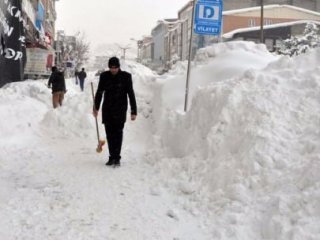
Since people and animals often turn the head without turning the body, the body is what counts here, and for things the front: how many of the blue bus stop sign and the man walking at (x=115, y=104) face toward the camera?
2

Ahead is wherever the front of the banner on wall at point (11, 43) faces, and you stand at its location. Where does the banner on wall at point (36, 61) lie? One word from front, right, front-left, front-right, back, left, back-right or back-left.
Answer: back-left

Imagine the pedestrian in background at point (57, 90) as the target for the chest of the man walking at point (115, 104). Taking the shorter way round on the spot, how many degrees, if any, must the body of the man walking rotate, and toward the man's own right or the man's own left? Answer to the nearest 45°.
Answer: approximately 180°

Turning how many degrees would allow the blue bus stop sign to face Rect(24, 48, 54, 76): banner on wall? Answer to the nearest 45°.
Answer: approximately 135° to its right

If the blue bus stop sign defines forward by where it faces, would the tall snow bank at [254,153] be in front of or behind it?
in front

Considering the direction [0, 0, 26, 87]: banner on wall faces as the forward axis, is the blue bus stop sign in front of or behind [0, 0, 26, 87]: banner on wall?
in front

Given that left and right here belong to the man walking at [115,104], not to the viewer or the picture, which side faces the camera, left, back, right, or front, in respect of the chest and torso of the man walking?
front

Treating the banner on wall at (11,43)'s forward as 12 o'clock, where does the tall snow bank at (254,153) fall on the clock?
The tall snow bank is roughly at 1 o'clock from the banner on wall.

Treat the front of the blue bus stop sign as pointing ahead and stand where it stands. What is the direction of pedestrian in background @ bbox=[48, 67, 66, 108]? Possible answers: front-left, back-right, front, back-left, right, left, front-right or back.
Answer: back-right

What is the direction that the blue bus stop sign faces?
toward the camera

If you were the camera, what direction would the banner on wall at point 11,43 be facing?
facing the viewer and to the right of the viewer

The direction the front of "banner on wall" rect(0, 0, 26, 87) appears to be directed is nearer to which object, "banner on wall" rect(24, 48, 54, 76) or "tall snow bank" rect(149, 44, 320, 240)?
the tall snow bank

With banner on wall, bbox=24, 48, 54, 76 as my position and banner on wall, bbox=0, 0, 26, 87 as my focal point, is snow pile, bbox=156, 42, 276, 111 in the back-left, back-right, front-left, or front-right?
front-left
